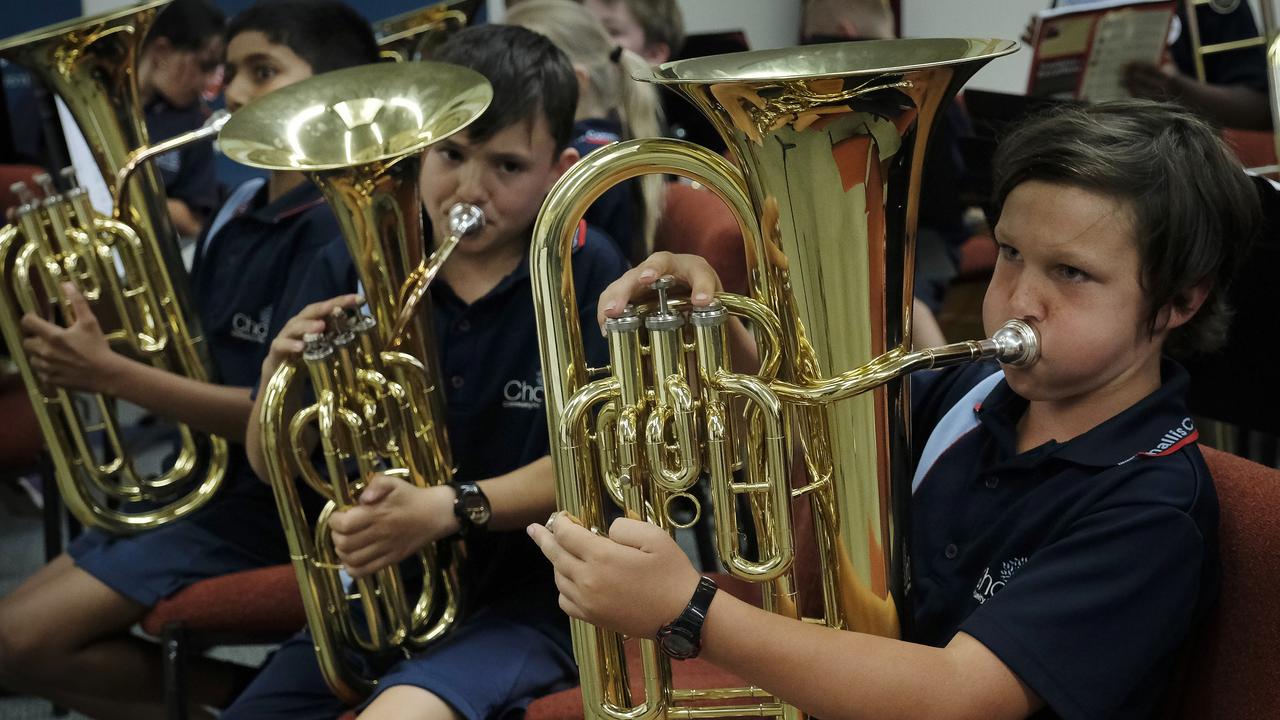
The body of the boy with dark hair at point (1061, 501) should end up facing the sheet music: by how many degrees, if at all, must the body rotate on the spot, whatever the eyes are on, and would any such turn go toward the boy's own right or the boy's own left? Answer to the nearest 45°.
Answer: approximately 135° to the boy's own right

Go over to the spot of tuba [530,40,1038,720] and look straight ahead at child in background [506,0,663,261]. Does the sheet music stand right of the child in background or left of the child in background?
right

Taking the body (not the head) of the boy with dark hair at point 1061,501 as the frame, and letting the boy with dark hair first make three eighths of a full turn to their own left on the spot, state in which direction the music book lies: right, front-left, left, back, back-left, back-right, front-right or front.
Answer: left

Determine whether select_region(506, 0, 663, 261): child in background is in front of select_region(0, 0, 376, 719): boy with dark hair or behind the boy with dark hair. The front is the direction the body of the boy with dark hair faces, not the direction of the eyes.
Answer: behind

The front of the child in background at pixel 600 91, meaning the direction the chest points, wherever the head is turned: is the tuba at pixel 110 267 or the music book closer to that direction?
the tuba

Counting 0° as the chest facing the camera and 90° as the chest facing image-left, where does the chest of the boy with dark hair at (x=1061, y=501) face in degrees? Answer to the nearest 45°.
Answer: approximately 45°
